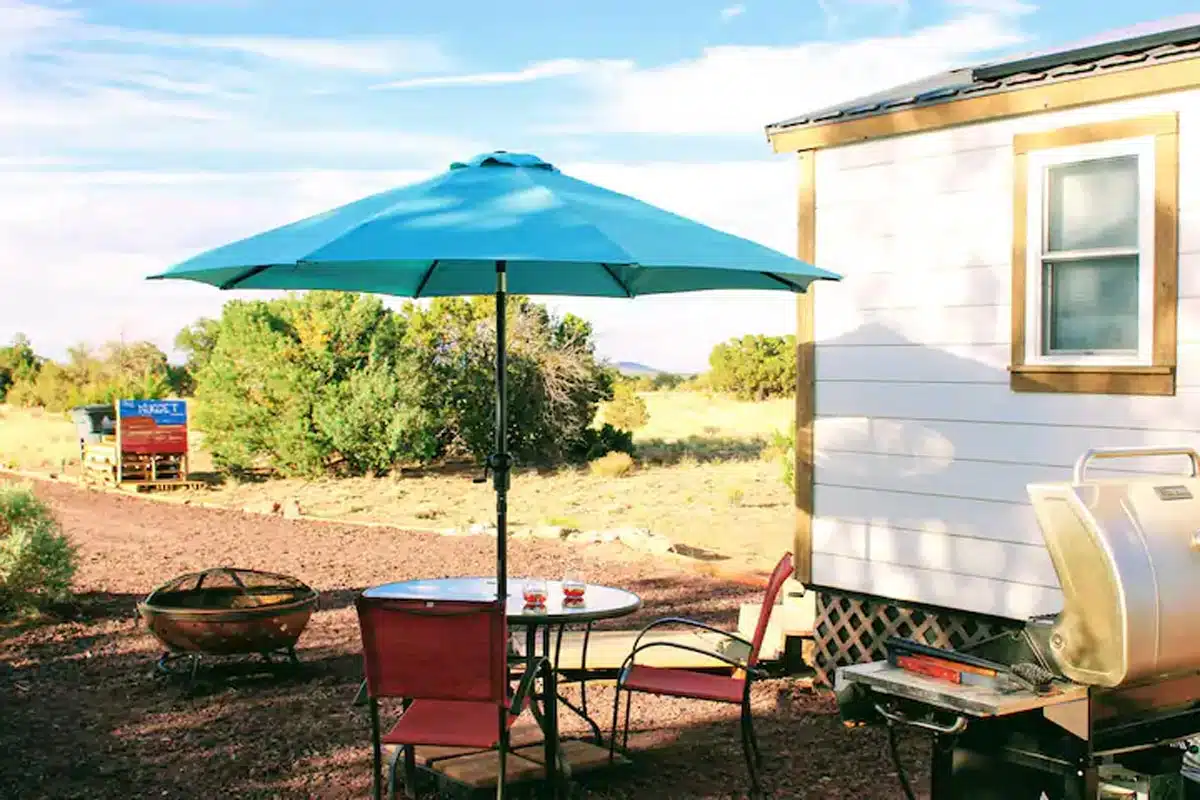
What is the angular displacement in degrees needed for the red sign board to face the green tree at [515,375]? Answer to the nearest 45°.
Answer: approximately 90° to its left

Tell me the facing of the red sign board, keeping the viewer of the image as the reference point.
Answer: facing the viewer

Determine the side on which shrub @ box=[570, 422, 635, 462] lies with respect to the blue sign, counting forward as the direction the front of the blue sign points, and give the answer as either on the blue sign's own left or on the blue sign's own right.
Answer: on the blue sign's own left

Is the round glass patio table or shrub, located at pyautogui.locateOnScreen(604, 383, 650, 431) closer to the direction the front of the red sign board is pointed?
the round glass patio table

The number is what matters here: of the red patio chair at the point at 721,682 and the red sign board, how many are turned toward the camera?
1

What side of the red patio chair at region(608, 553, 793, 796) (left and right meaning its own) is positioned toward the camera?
left

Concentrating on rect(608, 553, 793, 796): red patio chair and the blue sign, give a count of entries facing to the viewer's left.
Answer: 1

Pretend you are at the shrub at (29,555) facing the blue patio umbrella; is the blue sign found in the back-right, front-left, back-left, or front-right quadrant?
back-left

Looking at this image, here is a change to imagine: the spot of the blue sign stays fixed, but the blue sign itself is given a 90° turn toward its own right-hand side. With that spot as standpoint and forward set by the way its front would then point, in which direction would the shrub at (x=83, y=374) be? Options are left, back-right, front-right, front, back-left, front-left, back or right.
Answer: right

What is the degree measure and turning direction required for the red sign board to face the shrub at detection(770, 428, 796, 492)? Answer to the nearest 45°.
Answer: approximately 45° to its left

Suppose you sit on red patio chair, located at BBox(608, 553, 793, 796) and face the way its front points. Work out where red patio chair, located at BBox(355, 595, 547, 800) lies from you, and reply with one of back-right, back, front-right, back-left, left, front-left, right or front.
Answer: front-left
